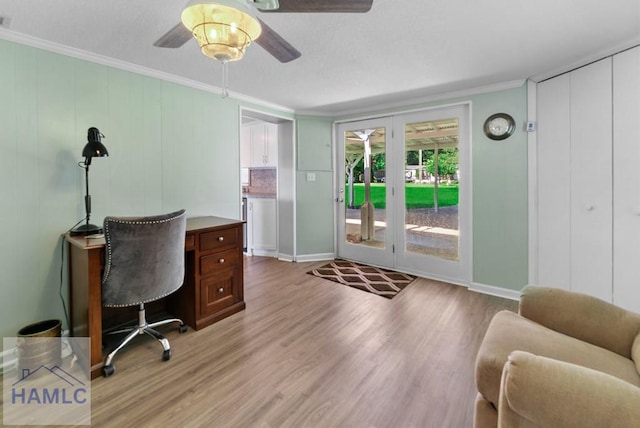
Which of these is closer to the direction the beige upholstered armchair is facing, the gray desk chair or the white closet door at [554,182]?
the gray desk chair

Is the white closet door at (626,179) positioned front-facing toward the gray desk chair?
yes

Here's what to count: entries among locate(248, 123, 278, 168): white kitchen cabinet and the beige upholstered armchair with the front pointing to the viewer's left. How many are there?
1

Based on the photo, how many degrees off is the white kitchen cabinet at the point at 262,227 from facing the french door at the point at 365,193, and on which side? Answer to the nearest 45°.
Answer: approximately 45° to its left

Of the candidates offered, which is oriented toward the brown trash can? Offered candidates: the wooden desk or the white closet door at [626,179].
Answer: the white closet door

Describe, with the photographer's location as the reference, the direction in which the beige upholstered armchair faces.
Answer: facing to the left of the viewer
